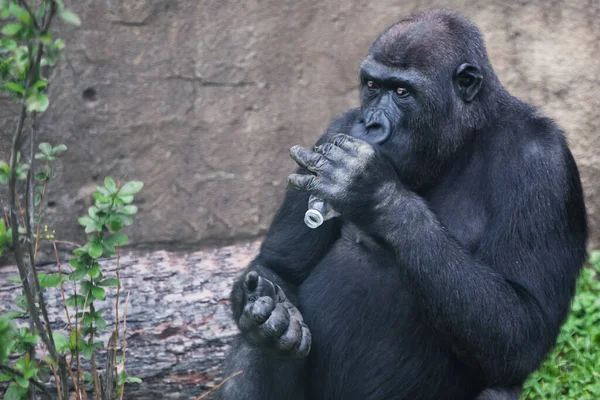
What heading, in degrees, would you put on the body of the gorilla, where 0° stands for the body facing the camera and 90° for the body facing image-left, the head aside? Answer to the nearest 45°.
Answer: approximately 45°

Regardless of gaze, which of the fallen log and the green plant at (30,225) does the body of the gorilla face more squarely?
the green plant
